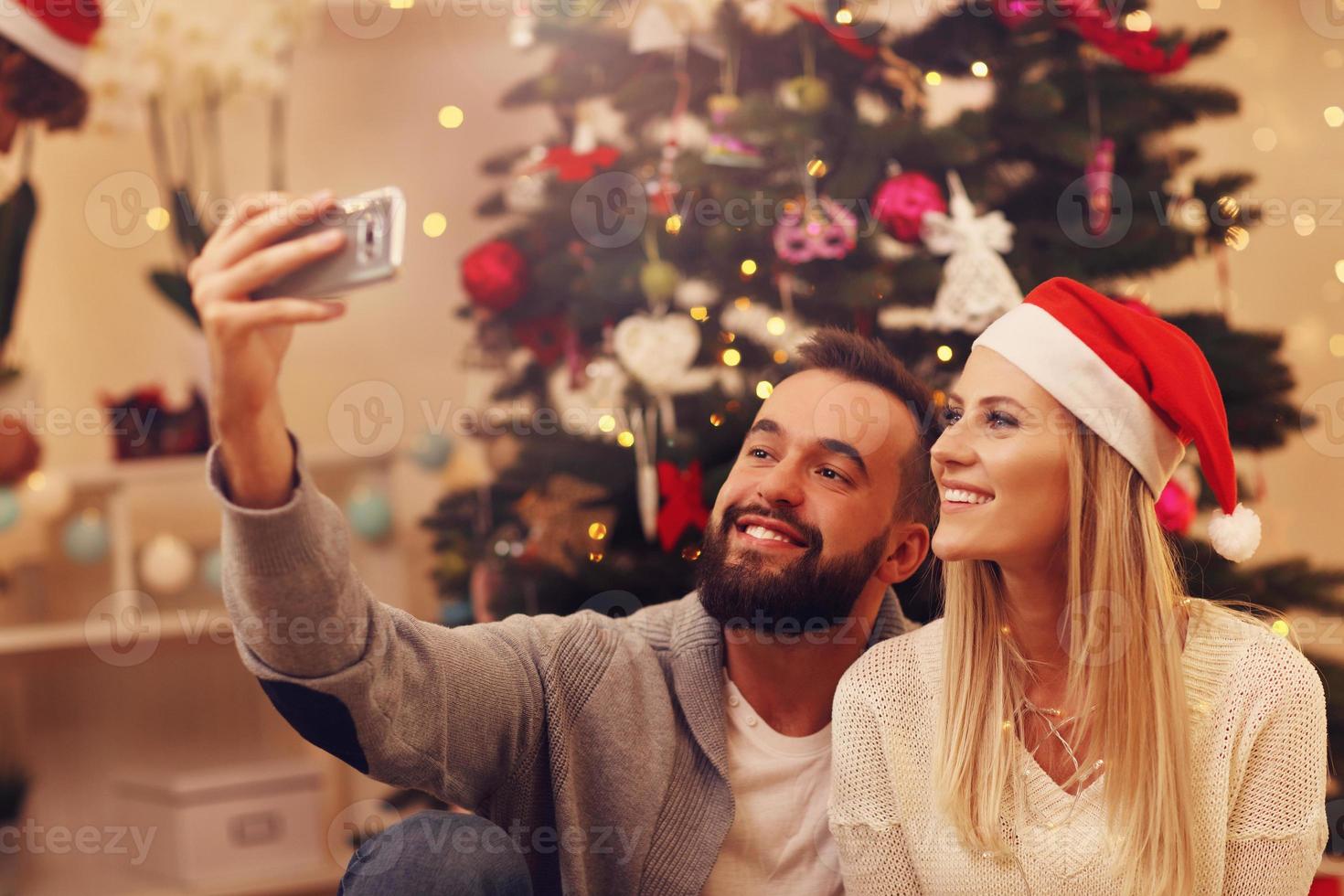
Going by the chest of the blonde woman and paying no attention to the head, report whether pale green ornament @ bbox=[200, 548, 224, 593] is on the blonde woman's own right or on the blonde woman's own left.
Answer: on the blonde woman's own right

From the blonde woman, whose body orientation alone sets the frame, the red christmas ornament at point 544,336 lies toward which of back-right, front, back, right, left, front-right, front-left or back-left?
back-right

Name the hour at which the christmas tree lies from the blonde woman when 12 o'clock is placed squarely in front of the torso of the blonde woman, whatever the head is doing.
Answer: The christmas tree is roughly at 5 o'clock from the blonde woman.

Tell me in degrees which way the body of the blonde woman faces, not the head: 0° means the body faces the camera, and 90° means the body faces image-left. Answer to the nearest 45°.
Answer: approximately 0°

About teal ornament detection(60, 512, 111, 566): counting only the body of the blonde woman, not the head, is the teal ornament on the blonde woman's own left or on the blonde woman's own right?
on the blonde woman's own right

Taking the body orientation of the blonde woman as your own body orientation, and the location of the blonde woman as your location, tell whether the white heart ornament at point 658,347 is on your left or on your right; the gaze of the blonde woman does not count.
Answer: on your right

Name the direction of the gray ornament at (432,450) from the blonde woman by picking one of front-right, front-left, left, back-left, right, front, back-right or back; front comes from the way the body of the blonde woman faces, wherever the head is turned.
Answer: back-right

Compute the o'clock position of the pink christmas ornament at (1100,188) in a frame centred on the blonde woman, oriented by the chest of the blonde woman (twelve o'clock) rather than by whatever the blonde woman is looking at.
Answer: The pink christmas ornament is roughly at 6 o'clock from the blonde woman.

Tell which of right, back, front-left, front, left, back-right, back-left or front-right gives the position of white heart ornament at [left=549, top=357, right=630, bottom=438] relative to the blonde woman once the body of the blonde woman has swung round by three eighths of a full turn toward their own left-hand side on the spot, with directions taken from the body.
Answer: left

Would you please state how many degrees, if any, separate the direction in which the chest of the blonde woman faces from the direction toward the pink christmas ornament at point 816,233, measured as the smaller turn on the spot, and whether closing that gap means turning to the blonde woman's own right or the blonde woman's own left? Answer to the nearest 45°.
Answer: approximately 135° to the blonde woman's own right

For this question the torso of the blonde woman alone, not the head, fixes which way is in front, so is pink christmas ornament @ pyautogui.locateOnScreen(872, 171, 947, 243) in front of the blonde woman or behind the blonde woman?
behind

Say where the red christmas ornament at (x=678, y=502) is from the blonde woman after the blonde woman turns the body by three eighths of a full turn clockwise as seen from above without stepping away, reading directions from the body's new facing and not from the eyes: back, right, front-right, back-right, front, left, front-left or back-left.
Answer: front
